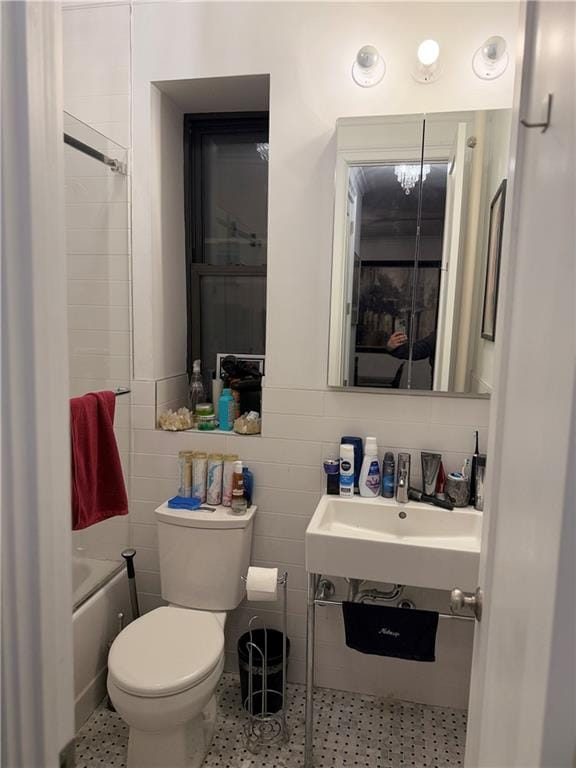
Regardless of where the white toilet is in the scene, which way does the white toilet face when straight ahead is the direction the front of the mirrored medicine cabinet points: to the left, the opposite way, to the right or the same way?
the same way

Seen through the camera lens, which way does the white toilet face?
facing the viewer and to the left of the viewer

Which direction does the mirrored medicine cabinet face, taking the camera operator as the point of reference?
facing the viewer

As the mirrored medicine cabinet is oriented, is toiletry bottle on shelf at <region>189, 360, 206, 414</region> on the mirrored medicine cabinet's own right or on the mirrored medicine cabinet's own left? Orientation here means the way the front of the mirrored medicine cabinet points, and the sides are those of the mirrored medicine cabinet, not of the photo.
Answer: on the mirrored medicine cabinet's own right

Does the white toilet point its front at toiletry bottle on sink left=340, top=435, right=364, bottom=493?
no

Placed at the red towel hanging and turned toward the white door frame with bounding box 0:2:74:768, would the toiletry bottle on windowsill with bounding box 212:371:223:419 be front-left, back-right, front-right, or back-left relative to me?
back-left

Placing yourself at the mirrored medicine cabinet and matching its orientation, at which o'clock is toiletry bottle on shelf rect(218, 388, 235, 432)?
The toiletry bottle on shelf is roughly at 3 o'clock from the mirrored medicine cabinet.

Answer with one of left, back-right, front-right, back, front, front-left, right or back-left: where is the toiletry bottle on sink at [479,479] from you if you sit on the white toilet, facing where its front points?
back-left

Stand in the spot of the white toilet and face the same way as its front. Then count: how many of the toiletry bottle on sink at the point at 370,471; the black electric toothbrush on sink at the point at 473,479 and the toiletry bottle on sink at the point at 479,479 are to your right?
0

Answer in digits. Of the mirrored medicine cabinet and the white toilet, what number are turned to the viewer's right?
0

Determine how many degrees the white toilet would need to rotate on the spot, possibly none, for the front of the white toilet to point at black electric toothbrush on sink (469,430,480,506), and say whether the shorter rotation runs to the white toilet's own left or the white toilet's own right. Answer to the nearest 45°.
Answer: approximately 135° to the white toilet's own left

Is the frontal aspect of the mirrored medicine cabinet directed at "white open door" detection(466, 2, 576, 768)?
yes
